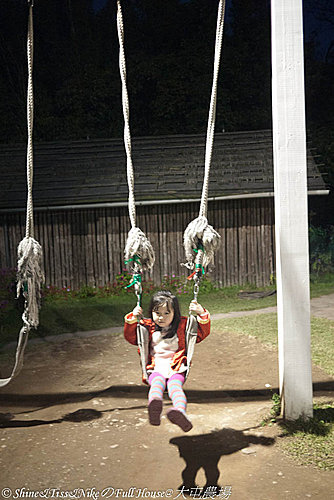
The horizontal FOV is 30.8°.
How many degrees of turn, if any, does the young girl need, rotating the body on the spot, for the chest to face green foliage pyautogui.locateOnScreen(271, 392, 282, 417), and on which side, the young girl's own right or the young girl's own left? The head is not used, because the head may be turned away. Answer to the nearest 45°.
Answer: approximately 135° to the young girl's own left

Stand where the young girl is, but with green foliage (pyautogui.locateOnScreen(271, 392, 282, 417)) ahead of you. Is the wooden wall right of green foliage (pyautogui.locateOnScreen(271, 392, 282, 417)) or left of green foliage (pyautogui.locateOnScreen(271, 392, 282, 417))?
left

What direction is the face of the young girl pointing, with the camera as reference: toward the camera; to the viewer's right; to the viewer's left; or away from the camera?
toward the camera

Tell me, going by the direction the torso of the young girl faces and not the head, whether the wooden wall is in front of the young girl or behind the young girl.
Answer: behind

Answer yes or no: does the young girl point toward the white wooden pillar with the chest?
no

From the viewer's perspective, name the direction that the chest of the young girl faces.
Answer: toward the camera
